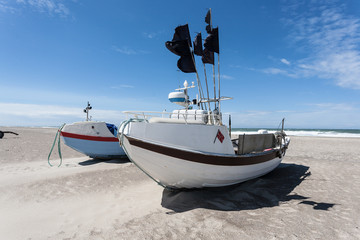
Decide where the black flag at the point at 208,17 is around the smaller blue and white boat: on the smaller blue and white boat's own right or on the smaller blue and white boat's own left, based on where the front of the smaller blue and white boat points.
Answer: on the smaller blue and white boat's own left

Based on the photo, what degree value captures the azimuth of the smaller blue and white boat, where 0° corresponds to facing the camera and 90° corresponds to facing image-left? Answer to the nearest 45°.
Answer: approximately 90°

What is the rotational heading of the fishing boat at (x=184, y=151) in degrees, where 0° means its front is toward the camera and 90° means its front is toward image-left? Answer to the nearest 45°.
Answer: approximately 45°

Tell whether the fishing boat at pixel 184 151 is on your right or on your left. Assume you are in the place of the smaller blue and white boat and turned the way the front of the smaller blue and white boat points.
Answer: on your left

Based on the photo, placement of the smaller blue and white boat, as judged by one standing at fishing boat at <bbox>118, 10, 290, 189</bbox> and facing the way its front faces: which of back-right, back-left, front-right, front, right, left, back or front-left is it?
right
